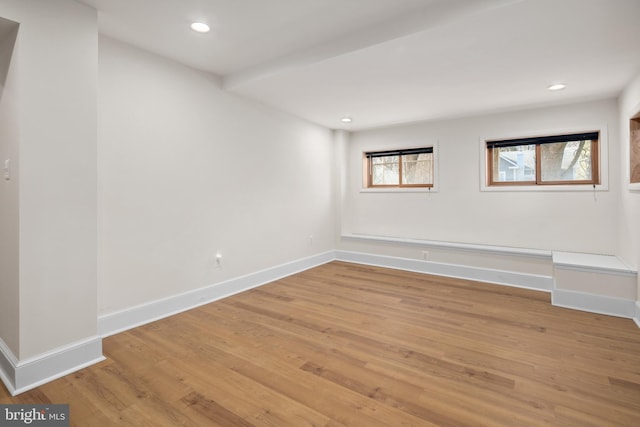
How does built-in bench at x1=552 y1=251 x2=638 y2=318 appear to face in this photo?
toward the camera

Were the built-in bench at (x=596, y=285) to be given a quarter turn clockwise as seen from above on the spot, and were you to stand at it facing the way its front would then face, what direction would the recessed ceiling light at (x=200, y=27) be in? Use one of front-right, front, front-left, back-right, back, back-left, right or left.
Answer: front-left
